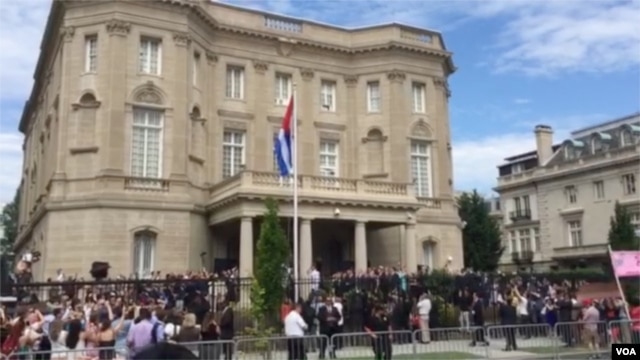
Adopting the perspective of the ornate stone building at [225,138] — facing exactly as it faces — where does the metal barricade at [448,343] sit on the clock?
The metal barricade is roughly at 1 o'clock from the ornate stone building.

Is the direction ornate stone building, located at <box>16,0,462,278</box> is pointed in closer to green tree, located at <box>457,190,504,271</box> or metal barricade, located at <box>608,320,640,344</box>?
the metal barricade

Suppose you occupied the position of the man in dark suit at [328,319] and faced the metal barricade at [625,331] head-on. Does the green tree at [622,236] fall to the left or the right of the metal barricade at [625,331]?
left

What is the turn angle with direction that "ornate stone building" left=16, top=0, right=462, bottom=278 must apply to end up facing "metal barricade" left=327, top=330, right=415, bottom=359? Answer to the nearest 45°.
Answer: approximately 45° to its right

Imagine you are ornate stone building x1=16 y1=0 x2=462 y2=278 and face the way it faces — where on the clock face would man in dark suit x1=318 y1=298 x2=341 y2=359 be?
The man in dark suit is roughly at 1 o'clock from the ornate stone building.

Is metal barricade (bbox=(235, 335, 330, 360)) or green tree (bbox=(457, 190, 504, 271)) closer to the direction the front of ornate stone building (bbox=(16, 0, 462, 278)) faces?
the metal barricade

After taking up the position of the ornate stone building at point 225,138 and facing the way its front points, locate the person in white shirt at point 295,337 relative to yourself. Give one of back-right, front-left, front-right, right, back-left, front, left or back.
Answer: front-right

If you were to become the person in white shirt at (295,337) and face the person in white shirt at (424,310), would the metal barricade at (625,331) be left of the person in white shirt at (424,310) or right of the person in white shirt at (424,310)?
right

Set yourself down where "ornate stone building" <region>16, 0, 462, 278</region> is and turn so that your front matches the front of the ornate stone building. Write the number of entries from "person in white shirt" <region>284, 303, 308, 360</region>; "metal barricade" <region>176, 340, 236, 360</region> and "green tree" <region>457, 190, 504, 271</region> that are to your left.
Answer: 1

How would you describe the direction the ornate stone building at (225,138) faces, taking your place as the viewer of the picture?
facing the viewer and to the right of the viewer

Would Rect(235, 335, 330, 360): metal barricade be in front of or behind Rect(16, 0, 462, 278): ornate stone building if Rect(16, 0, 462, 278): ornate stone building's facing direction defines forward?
in front

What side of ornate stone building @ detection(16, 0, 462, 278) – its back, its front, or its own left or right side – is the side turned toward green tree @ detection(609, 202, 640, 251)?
left

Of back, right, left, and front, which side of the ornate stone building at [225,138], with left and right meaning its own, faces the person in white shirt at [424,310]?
front
